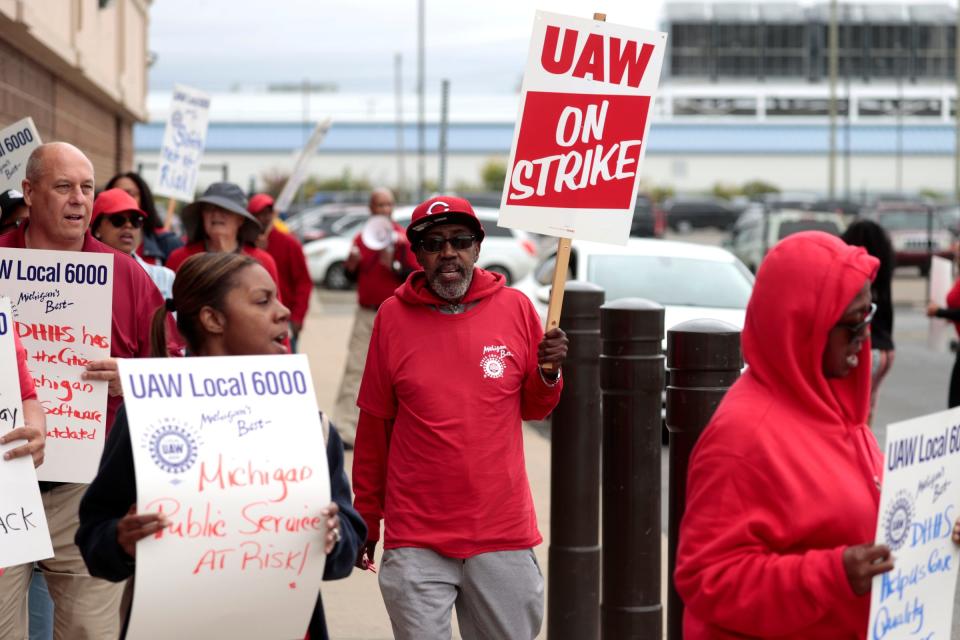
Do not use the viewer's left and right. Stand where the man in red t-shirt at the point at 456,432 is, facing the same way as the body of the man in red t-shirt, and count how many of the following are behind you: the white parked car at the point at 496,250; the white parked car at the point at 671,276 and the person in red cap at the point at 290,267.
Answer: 3

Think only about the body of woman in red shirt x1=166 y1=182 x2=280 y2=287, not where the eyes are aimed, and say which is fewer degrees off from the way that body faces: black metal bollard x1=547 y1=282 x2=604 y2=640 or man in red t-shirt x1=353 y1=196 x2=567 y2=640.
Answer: the man in red t-shirt

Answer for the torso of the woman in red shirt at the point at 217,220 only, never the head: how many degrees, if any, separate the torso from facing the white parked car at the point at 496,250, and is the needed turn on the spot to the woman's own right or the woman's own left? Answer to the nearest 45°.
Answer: approximately 180°

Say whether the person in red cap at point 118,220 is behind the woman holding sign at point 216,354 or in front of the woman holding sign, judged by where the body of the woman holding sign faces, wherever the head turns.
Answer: behind

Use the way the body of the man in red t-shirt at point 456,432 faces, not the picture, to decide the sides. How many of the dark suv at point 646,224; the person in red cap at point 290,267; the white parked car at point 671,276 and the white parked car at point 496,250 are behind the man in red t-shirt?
4

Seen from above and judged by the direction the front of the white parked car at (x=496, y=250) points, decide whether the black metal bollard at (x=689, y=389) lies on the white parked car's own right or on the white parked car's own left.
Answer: on the white parked car's own left

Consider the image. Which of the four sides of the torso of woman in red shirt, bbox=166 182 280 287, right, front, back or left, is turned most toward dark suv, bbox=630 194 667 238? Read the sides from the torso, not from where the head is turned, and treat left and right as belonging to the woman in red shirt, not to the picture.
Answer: back

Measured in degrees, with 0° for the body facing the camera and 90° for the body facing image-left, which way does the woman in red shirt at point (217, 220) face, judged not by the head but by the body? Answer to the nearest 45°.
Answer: approximately 0°

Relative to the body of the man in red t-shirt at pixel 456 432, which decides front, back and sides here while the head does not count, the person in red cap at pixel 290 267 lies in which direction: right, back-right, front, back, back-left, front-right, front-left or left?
back
